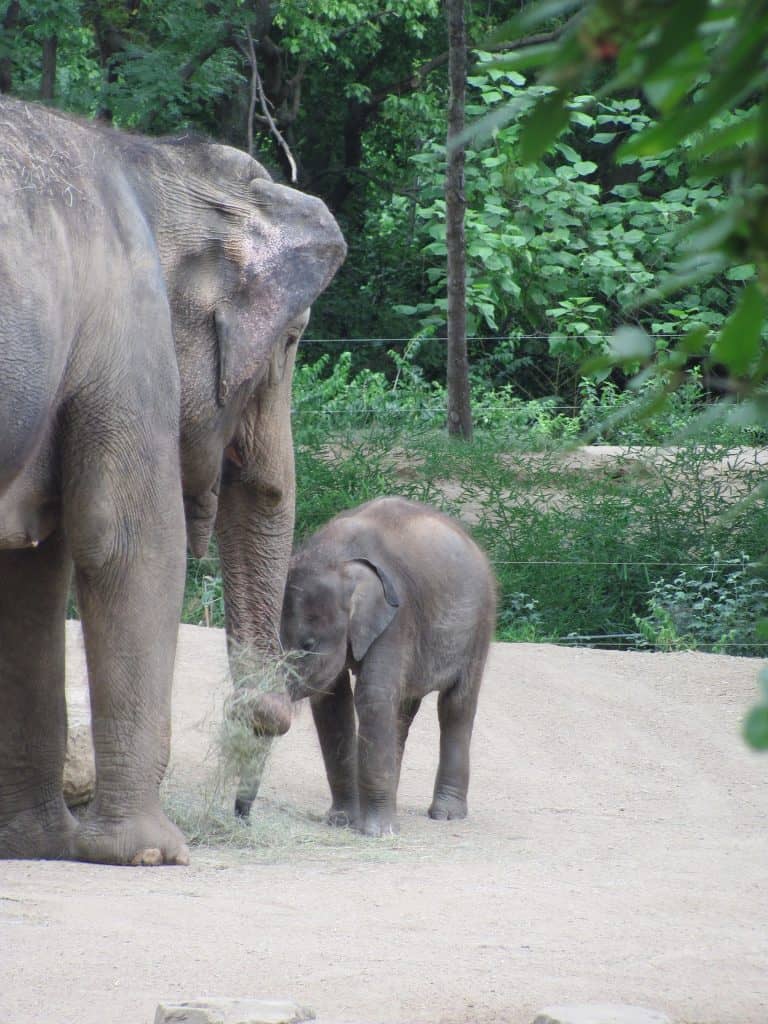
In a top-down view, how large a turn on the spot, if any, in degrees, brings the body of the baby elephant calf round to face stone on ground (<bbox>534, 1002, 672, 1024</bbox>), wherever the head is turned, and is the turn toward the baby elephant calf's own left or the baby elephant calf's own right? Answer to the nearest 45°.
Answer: approximately 45° to the baby elephant calf's own left

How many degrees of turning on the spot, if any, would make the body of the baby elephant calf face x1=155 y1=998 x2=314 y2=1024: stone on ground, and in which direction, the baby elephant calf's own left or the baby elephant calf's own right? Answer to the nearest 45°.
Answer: approximately 45° to the baby elephant calf's own left

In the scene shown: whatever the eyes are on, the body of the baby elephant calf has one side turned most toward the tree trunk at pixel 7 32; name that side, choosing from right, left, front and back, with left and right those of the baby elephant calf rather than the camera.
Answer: right

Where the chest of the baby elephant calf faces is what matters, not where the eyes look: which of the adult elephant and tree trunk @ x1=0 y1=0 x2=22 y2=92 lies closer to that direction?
the adult elephant

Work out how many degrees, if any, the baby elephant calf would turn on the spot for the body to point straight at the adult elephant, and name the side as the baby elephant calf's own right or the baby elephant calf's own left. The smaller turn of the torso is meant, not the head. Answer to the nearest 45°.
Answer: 0° — it already faces it

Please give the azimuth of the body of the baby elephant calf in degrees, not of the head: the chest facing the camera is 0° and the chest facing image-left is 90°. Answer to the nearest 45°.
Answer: approximately 45°

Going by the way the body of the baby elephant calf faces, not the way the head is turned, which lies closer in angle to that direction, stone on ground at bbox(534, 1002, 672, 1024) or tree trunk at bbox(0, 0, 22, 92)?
the stone on ground

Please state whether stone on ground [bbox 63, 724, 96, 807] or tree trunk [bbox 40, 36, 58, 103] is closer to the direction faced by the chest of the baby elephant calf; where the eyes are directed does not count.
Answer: the stone on ground

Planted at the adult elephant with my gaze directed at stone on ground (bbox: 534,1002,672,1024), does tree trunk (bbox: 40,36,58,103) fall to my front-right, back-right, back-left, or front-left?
back-left

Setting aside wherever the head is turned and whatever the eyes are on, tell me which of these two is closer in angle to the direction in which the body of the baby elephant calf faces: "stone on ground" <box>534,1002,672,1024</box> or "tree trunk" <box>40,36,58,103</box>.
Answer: the stone on ground
